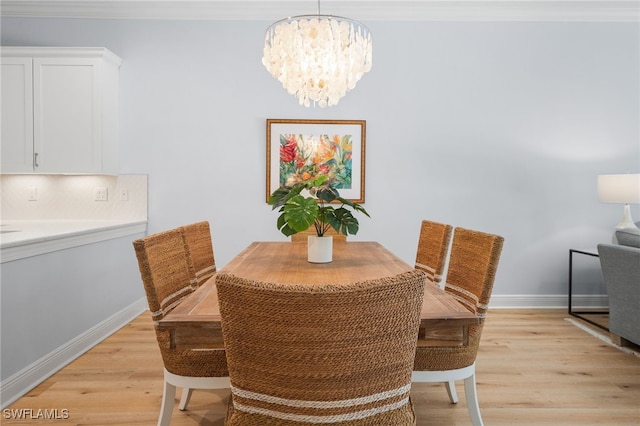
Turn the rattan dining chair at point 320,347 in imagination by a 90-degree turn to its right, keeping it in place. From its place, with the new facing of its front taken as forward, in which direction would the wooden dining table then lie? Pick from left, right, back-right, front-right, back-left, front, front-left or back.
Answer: left

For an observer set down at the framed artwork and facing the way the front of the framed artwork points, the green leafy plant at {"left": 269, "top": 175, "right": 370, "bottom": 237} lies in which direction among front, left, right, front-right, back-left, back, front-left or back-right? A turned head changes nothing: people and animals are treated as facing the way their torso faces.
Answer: front

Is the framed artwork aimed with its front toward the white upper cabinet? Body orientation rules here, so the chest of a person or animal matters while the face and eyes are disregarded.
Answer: no

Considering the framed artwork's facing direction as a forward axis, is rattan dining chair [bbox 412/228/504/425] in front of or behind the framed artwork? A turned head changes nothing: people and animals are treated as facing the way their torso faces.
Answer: in front

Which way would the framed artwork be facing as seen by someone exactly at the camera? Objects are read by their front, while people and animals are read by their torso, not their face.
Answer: facing the viewer

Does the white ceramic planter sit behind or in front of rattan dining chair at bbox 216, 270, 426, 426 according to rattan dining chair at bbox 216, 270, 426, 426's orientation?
in front

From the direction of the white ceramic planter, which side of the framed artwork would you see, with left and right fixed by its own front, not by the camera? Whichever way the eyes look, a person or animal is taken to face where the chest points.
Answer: front

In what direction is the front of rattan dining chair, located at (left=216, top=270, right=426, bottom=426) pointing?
away from the camera

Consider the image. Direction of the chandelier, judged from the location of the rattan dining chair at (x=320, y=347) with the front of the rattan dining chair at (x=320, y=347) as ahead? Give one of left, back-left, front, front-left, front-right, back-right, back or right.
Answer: front

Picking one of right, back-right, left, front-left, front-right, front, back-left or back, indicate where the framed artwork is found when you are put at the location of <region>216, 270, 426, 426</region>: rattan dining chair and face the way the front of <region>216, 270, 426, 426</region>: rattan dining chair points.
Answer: front

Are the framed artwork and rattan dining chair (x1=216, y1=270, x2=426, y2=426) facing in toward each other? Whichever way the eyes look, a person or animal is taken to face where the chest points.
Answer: yes

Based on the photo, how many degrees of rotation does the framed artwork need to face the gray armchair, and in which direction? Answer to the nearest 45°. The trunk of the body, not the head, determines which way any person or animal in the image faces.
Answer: approximately 45° to its left
